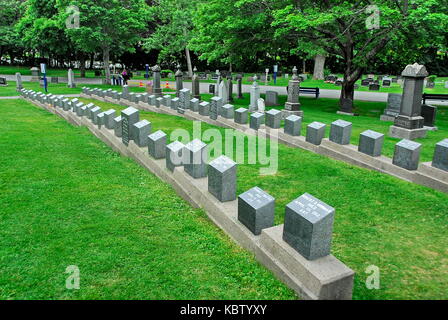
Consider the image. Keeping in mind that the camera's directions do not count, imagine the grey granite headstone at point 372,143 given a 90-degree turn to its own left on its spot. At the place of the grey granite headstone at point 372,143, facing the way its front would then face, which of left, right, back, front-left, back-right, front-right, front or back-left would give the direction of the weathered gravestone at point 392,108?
back-left

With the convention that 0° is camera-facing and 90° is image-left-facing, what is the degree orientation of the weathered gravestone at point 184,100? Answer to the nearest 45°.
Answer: approximately 45°

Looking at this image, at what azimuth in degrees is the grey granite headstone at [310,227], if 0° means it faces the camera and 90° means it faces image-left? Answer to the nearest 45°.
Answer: approximately 45°

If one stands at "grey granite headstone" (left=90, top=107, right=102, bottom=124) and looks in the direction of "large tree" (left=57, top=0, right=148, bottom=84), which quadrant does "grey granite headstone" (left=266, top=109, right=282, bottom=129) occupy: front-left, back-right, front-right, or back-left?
back-right

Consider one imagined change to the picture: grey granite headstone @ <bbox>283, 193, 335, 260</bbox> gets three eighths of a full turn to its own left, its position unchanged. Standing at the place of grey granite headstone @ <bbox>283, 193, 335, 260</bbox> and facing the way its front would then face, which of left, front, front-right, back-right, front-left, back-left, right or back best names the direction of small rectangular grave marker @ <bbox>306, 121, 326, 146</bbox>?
left

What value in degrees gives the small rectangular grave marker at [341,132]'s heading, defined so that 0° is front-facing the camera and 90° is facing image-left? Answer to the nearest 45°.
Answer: approximately 45°

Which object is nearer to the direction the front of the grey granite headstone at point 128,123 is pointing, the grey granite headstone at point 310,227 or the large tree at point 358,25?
the grey granite headstone

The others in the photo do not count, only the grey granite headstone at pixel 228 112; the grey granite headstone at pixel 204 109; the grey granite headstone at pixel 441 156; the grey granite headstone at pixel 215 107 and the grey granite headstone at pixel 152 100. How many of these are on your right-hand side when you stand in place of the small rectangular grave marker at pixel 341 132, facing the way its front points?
4

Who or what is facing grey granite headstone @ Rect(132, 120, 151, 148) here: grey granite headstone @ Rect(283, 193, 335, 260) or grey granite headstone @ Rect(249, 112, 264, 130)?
grey granite headstone @ Rect(249, 112, 264, 130)

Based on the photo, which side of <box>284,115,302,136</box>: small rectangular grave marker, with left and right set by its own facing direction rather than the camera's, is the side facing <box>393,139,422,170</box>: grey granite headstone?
left

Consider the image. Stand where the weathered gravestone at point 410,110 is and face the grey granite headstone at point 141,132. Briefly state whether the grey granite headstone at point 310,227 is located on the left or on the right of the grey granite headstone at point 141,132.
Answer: left

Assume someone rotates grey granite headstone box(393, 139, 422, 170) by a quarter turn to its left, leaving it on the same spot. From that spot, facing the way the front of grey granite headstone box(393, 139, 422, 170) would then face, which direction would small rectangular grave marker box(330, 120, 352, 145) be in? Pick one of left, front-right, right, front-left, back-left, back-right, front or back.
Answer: back
